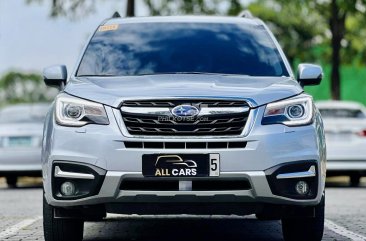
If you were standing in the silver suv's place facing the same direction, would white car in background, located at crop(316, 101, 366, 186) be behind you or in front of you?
behind

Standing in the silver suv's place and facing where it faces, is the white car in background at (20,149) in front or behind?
behind
